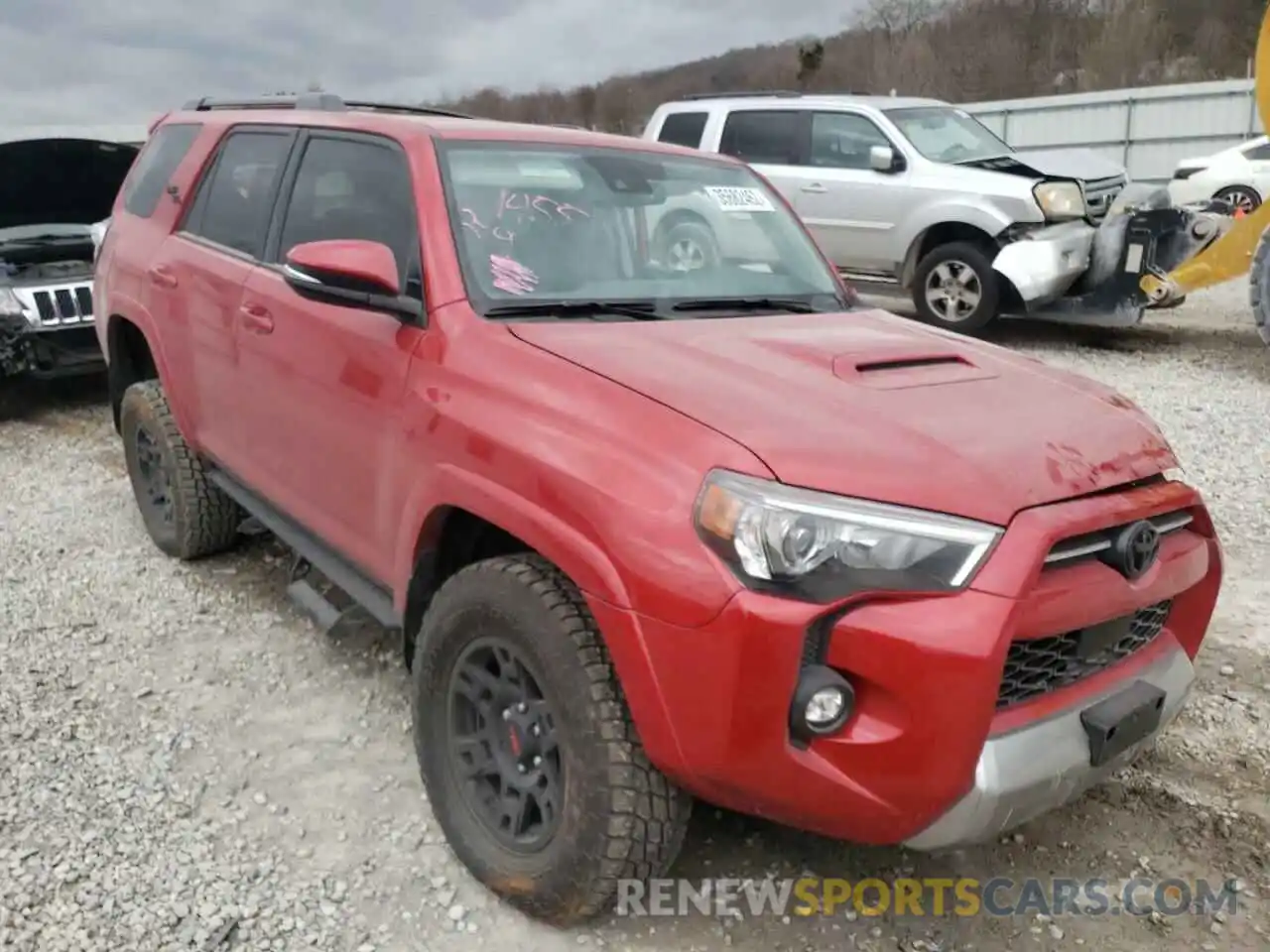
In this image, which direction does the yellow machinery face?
to the viewer's left

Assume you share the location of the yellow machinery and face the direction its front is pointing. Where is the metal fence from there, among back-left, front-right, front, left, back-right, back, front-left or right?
right

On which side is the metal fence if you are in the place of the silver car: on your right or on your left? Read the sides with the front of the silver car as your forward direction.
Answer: on your left

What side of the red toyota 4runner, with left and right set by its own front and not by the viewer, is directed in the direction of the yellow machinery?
left

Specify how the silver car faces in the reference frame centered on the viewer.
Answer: facing the viewer and to the right of the viewer

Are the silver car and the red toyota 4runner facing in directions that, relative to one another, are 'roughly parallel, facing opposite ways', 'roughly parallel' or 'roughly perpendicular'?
roughly parallel

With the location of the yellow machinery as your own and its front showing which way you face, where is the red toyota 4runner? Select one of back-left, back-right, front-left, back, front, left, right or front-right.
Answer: left

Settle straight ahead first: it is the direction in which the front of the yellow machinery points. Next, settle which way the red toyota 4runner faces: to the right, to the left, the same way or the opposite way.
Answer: the opposite way
